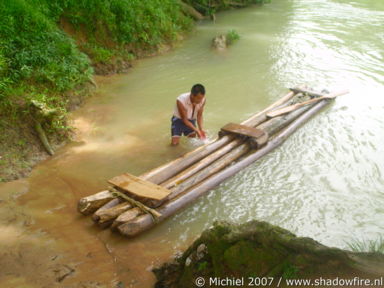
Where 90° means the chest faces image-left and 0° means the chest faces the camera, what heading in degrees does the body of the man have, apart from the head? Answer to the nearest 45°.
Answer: approximately 315°

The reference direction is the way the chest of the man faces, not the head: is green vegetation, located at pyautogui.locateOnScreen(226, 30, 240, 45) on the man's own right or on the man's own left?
on the man's own left

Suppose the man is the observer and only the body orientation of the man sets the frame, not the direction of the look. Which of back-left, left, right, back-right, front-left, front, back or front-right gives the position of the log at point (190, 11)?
back-left

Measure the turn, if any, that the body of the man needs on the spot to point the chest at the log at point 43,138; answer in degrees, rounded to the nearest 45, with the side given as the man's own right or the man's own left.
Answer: approximately 135° to the man's own right

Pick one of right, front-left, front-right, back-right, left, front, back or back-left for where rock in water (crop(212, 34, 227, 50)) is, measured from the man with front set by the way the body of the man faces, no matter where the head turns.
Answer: back-left
